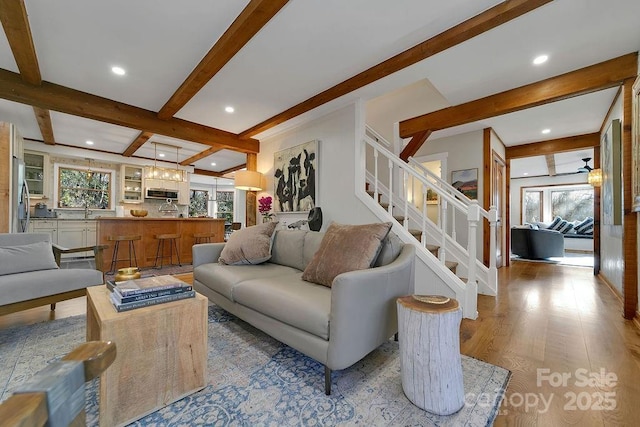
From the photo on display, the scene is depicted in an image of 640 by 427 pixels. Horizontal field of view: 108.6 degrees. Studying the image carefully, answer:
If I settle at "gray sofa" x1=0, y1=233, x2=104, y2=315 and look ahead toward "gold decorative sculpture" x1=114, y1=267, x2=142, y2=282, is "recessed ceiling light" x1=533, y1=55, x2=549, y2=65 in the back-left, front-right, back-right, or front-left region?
front-left

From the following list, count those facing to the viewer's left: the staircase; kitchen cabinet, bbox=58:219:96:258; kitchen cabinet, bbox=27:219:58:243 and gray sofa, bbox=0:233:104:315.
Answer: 0

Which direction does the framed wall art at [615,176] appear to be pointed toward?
to the viewer's left

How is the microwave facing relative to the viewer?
toward the camera

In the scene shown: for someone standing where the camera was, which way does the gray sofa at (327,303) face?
facing the viewer and to the left of the viewer

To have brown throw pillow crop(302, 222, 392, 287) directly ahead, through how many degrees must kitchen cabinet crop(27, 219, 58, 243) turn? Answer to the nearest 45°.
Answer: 0° — it already faces it

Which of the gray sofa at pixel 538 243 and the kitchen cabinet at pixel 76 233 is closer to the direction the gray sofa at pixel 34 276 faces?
the gray sofa

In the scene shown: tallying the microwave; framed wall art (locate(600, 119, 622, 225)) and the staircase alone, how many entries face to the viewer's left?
1

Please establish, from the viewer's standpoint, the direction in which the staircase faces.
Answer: facing the viewer and to the right of the viewer

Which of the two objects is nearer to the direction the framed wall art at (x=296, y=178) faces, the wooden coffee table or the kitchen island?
the wooden coffee table

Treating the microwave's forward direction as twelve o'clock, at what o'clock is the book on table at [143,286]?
The book on table is roughly at 12 o'clock from the microwave.

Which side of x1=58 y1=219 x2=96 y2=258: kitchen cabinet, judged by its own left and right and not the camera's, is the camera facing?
front

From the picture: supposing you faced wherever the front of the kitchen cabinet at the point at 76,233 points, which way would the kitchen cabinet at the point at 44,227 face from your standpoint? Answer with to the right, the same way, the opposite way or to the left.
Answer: the same way

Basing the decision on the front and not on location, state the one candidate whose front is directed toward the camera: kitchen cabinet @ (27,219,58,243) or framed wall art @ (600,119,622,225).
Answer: the kitchen cabinet

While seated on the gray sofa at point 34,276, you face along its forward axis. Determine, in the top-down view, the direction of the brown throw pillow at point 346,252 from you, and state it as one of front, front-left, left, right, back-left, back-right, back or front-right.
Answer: front

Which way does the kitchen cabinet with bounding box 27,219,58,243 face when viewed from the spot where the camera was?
facing the viewer

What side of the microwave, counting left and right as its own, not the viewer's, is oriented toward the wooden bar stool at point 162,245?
front

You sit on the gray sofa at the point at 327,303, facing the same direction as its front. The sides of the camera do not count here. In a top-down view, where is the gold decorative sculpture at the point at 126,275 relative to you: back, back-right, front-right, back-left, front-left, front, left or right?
front-right

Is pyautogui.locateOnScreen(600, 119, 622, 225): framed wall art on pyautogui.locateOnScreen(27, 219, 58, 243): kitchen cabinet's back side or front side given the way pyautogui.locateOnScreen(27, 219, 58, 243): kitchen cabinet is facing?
on the front side

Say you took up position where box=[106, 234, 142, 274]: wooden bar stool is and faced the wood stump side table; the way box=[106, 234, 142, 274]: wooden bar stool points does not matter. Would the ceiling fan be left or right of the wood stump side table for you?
left
